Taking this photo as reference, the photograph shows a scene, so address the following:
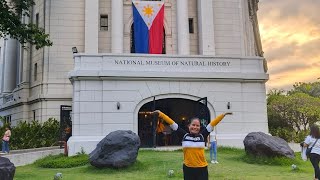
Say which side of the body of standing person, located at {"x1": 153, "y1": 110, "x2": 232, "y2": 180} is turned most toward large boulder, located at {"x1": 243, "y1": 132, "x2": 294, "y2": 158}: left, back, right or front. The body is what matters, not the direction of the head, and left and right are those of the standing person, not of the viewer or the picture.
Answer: back

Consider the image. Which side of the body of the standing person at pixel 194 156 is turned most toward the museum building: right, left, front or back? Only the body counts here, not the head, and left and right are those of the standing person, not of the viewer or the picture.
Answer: back

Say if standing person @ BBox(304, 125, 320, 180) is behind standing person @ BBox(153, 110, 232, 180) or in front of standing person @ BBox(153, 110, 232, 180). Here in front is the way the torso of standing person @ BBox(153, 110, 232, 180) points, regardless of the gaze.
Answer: behind

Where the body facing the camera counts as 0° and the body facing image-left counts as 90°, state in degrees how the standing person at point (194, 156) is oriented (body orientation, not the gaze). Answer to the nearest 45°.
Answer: approximately 0°

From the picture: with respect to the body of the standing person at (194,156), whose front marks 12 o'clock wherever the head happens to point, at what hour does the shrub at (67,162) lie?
The shrub is roughly at 5 o'clock from the standing person.

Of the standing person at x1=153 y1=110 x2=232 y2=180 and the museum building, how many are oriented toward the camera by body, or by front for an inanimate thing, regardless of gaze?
2

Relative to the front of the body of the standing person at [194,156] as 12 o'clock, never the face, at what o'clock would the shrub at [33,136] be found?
The shrub is roughly at 5 o'clock from the standing person.

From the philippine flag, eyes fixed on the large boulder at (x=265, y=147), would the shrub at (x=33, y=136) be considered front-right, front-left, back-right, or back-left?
back-right

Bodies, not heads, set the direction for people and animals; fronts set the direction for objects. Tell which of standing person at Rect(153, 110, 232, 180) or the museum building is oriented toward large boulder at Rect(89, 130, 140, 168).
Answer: the museum building

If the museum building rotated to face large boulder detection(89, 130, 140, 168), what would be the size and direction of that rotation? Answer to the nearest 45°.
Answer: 0° — it already faces it
